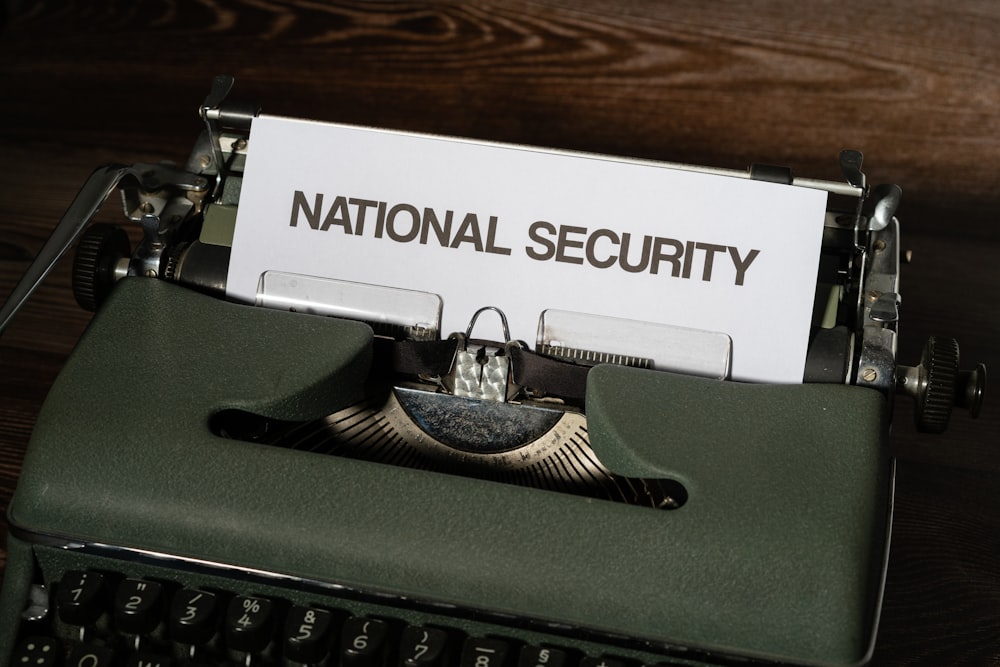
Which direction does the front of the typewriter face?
toward the camera
